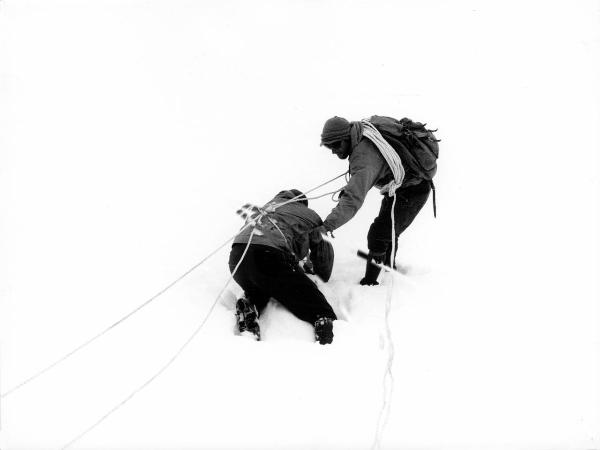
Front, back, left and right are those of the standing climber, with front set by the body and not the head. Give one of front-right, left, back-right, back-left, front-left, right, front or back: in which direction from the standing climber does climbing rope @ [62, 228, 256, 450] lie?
front-left

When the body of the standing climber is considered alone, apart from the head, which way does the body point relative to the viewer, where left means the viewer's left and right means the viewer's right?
facing to the left of the viewer
